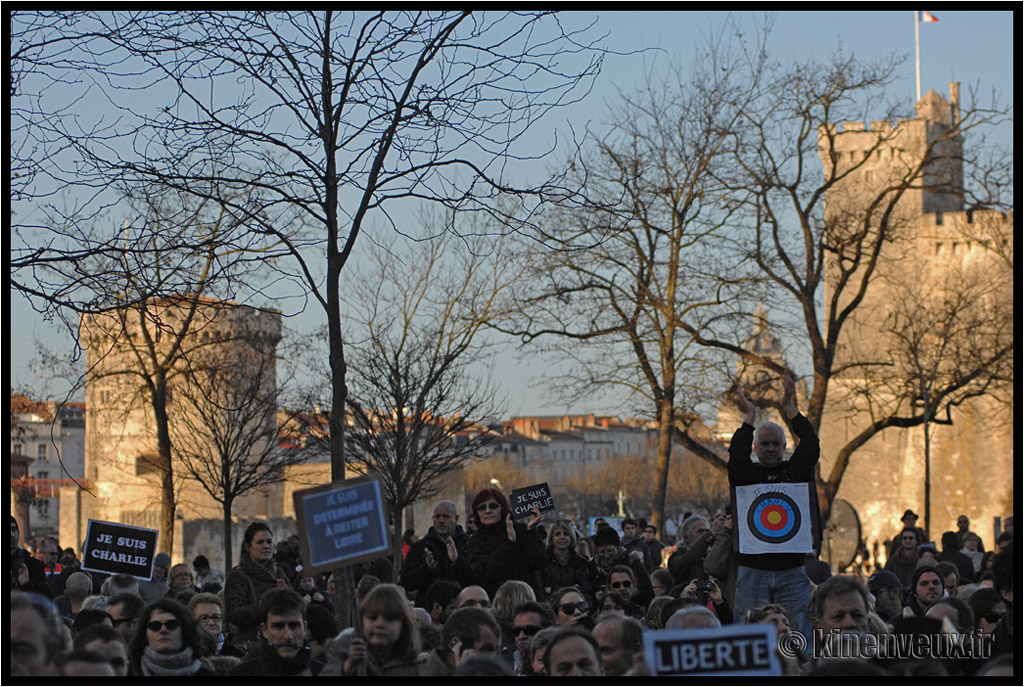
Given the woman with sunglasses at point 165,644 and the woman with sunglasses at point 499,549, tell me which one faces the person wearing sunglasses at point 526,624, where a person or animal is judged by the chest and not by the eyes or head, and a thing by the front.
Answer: the woman with sunglasses at point 499,549

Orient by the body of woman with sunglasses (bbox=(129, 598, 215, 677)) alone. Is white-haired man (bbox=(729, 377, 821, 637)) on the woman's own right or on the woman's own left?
on the woman's own left

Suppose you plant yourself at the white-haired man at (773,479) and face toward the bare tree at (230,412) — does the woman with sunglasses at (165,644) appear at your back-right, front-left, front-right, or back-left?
back-left

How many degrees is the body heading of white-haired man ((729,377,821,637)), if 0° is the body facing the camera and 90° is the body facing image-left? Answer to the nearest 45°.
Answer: approximately 0°

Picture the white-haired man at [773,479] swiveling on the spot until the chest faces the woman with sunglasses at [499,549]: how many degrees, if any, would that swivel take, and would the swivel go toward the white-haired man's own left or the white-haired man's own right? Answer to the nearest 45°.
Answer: approximately 135° to the white-haired man's own right

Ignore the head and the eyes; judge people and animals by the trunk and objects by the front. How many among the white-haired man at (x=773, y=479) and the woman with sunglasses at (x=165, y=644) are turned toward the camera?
2

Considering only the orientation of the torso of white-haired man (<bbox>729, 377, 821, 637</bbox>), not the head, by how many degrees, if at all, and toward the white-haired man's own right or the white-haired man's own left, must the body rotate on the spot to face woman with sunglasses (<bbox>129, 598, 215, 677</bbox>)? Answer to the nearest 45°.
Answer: approximately 45° to the white-haired man's own right
